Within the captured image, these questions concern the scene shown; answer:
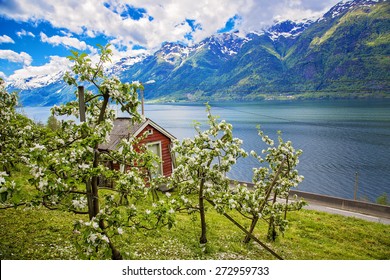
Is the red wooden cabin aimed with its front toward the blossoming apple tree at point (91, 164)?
no

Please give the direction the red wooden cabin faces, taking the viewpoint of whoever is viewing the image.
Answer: facing the viewer and to the right of the viewer

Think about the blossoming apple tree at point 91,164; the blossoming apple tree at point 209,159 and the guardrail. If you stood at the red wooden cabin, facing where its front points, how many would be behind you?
0

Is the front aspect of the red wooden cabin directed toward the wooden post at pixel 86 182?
no

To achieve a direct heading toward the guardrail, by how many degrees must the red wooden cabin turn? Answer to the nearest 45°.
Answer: approximately 45° to its left

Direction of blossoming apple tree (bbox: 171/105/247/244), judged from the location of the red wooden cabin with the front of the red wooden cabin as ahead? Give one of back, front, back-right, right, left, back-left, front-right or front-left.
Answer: front-right

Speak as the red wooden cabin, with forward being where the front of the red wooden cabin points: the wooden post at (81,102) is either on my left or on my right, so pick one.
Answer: on my right
